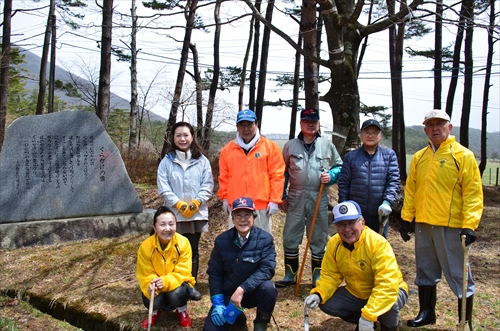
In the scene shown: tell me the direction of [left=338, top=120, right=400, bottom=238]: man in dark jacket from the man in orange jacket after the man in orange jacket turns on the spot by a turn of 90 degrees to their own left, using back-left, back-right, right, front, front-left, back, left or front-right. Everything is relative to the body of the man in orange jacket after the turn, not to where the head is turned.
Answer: front

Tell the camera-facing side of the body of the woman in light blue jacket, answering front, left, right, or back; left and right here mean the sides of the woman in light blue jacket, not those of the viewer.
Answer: front

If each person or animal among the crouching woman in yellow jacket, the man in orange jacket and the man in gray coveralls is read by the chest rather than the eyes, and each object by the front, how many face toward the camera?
3

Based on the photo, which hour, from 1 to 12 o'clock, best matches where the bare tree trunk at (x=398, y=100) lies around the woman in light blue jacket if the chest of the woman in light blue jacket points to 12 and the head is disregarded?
The bare tree trunk is roughly at 7 o'clock from the woman in light blue jacket.

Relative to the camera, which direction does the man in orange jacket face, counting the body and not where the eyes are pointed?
toward the camera

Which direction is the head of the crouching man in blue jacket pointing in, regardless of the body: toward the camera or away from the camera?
toward the camera

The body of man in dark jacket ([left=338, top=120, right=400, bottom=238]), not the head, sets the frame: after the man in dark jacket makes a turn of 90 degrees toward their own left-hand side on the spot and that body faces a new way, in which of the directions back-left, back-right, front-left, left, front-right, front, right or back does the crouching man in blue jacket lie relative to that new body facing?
back-right

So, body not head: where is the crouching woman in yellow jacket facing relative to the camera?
toward the camera

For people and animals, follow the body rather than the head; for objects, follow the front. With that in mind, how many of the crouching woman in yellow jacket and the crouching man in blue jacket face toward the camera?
2

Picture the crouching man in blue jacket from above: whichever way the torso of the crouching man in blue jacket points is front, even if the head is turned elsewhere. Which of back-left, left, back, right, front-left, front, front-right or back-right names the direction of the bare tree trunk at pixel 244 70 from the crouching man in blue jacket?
back

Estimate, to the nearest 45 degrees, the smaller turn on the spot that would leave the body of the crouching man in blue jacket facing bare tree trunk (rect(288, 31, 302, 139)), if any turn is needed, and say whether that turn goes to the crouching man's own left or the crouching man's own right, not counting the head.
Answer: approximately 180°

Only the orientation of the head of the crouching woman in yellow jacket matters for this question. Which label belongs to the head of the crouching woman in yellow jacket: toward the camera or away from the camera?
toward the camera

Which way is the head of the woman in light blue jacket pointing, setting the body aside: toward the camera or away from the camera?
toward the camera

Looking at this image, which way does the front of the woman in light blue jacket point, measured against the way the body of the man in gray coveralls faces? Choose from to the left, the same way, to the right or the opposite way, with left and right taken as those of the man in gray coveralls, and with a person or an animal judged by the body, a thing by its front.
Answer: the same way

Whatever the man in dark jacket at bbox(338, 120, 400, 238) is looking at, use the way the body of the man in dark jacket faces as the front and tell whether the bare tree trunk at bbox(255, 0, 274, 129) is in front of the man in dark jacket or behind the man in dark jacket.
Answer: behind

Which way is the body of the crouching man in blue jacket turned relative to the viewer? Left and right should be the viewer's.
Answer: facing the viewer
